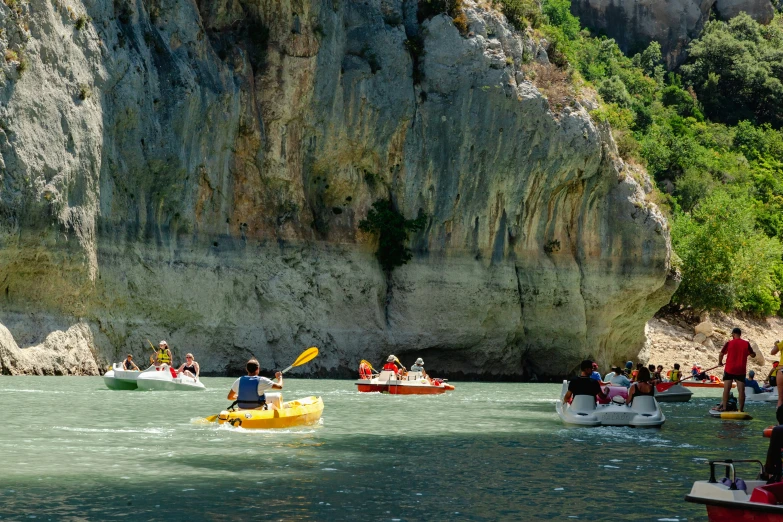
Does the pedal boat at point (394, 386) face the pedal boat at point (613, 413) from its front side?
no

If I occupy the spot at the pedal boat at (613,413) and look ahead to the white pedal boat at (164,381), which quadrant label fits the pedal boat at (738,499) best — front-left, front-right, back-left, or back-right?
back-left

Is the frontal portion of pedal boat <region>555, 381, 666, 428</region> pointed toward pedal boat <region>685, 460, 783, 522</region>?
no

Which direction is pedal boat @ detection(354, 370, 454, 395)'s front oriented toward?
to the viewer's right

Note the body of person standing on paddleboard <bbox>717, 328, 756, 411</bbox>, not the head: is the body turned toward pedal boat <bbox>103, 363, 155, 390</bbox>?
no

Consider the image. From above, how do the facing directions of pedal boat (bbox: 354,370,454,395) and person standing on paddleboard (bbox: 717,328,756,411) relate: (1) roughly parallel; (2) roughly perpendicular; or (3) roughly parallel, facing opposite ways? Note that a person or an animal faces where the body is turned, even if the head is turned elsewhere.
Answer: roughly perpendicular

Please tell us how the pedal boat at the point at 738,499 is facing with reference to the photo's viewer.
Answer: facing to the right of the viewer

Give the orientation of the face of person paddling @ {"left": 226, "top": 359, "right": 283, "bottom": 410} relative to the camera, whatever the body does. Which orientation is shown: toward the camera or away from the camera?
away from the camera

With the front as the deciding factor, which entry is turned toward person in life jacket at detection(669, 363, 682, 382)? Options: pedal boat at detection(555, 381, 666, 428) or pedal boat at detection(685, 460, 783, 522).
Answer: pedal boat at detection(555, 381, 666, 428)

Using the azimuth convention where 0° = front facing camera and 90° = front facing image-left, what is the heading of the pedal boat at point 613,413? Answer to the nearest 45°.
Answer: approximately 180°

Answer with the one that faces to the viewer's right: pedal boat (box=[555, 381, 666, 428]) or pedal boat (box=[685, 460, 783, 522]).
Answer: pedal boat (box=[685, 460, 783, 522])

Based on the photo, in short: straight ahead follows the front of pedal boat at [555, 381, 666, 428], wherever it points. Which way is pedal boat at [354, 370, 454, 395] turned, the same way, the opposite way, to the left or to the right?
to the right

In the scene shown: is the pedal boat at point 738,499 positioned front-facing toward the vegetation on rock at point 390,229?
no

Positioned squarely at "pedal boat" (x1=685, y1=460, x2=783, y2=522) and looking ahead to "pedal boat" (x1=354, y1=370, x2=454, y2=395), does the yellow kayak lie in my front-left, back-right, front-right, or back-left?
front-left
